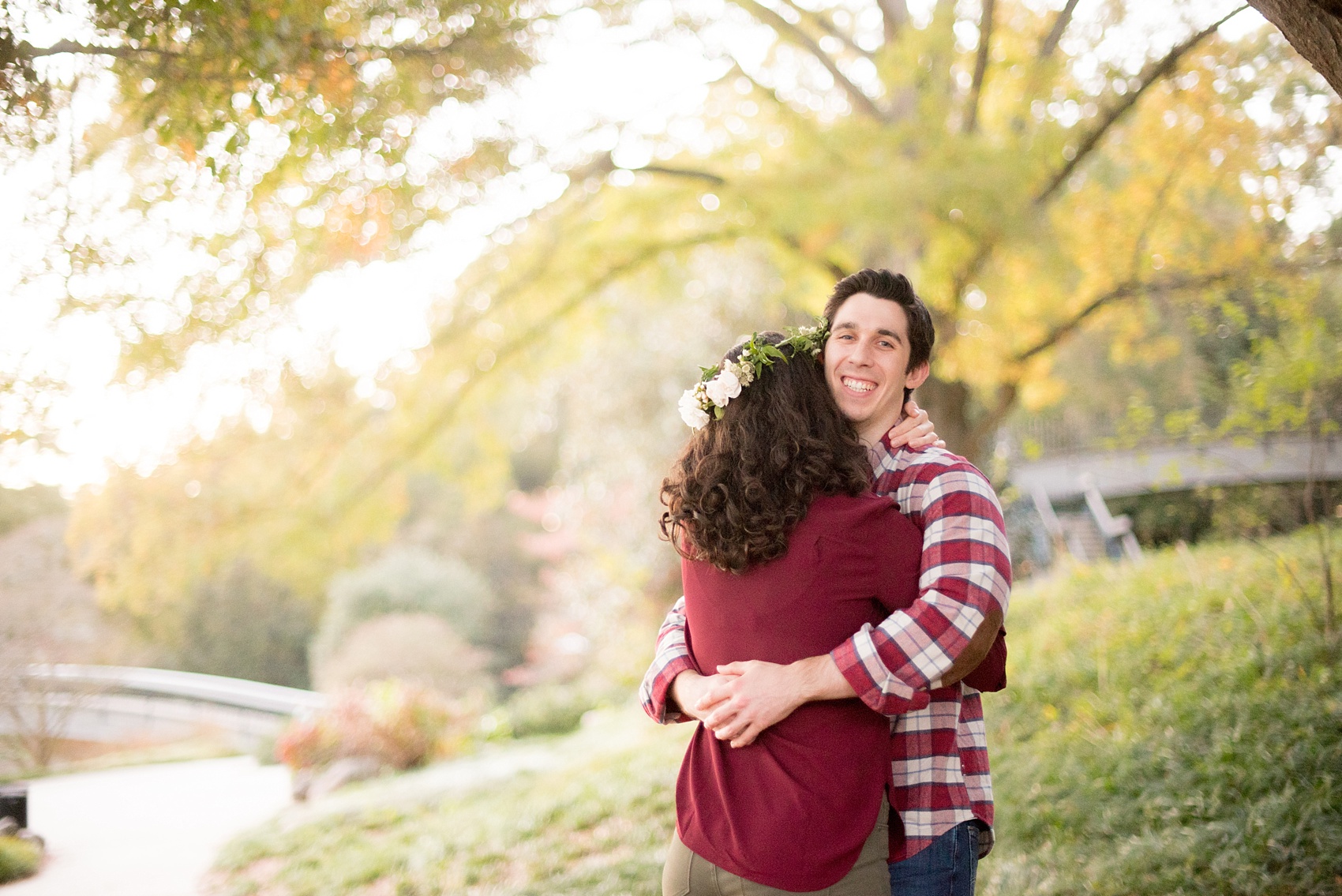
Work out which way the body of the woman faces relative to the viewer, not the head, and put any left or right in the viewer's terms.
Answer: facing away from the viewer and to the right of the viewer

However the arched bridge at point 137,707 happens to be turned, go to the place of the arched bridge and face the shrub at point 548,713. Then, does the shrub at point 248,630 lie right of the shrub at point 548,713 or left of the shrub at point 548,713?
left

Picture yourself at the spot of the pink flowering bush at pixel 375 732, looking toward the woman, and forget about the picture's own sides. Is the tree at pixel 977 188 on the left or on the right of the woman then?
left

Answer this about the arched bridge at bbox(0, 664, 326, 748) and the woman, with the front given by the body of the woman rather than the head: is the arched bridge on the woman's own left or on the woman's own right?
on the woman's own left

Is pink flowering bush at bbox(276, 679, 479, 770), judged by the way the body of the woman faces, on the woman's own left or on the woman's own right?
on the woman's own left

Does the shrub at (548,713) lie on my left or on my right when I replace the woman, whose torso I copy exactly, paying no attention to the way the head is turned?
on my left

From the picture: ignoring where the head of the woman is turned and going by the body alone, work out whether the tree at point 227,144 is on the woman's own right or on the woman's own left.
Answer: on the woman's own left

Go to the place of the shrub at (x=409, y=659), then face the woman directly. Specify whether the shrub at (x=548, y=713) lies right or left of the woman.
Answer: left

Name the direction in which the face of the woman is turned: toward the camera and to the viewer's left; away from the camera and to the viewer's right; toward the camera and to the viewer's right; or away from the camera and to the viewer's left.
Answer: away from the camera and to the viewer's right

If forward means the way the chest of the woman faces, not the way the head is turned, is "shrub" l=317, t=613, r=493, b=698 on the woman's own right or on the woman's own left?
on the woman's own left

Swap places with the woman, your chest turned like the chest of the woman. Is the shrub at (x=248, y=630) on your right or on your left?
on your left
